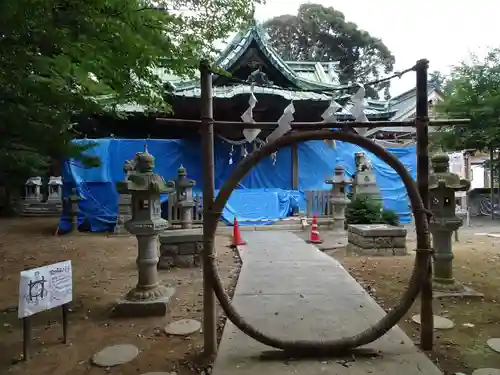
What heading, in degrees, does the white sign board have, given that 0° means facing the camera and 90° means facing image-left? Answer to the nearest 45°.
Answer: approximately 315°

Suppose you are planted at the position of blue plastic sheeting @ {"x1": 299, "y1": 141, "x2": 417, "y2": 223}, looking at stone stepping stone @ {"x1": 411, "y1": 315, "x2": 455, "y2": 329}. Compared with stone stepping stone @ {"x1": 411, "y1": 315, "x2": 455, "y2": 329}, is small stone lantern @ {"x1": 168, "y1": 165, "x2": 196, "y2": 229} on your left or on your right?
right

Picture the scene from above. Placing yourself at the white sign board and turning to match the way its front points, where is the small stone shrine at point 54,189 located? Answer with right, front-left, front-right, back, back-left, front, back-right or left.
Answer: back-left

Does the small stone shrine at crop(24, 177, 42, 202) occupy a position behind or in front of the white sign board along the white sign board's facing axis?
behind

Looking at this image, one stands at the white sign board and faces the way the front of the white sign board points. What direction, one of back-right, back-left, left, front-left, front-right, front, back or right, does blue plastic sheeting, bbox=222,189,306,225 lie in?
left

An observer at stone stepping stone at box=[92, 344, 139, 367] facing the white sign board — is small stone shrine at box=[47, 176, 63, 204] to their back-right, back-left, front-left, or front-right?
front-right

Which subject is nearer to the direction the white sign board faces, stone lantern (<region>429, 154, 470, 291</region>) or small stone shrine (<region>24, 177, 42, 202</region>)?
the stone lantern

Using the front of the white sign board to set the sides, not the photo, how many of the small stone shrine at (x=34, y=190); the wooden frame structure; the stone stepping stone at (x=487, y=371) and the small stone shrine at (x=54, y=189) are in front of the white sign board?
2

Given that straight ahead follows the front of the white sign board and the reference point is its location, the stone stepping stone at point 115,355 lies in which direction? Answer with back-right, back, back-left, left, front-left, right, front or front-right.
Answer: front

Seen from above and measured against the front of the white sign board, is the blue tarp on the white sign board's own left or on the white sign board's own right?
on the white sign board's own left

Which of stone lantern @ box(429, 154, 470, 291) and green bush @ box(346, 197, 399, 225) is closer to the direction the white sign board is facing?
the stone lantern
